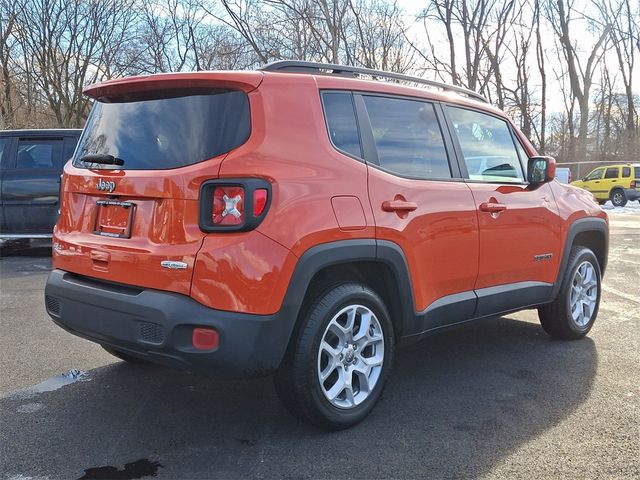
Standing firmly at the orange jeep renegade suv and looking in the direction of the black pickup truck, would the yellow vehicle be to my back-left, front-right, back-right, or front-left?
front-right

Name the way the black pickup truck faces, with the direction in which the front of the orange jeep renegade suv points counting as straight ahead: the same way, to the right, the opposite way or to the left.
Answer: the opposite way

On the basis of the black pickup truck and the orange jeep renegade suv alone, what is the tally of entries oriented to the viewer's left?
1

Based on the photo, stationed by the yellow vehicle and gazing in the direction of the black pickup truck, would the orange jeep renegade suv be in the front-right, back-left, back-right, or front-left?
front-left

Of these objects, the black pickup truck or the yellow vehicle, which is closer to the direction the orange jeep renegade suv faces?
the yellow vehicle

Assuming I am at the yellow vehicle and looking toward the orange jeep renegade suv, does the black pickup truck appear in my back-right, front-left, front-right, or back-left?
front-right

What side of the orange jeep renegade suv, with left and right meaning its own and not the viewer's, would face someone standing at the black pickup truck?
left

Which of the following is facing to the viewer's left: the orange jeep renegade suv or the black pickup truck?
the black pickup truck

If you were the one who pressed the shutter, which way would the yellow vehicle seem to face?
facing away from the viewer and to the left of the viewer

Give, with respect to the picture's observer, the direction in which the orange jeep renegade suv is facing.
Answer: facing away from the viewer and to the right of the viewer

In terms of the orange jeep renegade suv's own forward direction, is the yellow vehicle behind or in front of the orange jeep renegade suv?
in front

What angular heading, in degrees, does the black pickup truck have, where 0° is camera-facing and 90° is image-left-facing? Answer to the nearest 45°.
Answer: approximately 90°
